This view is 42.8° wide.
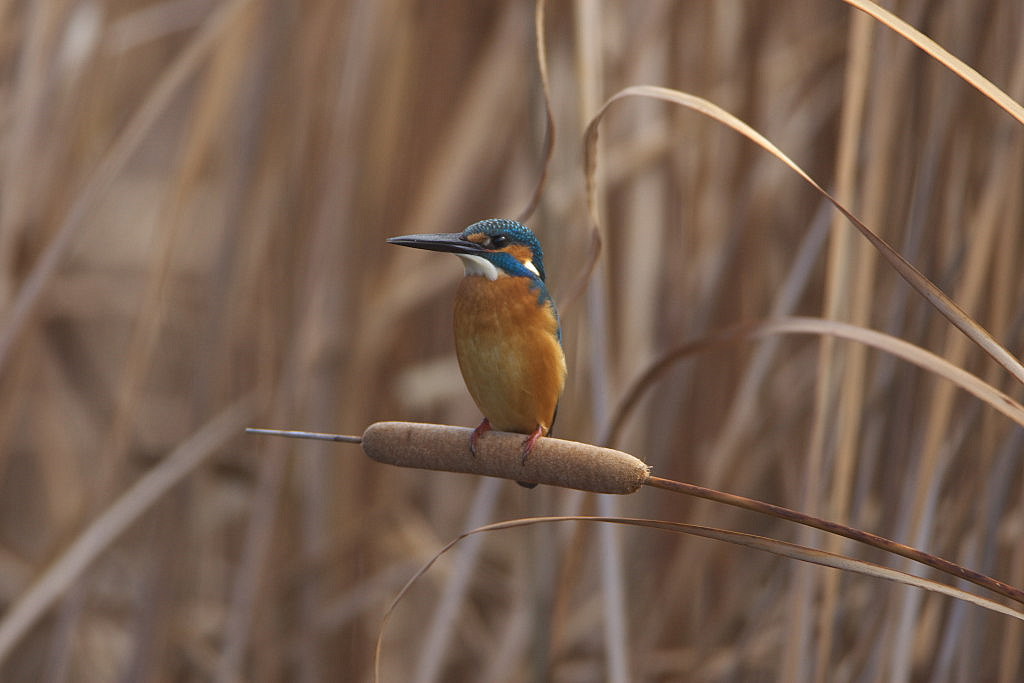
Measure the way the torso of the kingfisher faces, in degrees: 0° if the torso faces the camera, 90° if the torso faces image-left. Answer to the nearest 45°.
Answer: approximately 45°
